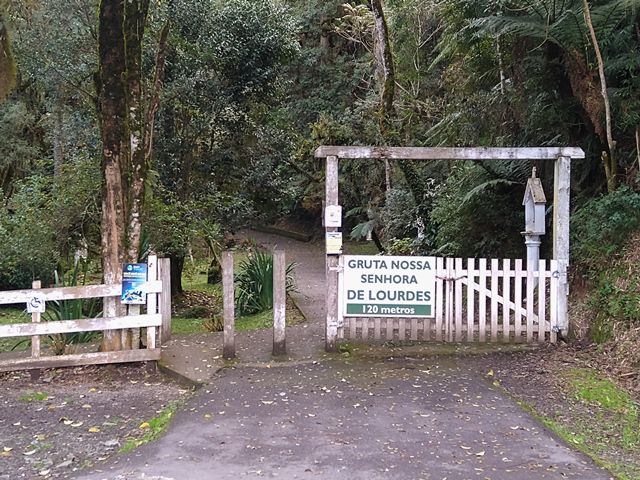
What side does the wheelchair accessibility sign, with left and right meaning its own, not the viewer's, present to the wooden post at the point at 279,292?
left

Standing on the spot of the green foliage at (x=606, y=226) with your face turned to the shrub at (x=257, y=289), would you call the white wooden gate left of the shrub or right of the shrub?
left

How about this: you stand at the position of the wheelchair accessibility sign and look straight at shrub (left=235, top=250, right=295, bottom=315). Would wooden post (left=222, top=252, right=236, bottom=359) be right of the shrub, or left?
right

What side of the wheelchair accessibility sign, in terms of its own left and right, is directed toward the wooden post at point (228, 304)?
left

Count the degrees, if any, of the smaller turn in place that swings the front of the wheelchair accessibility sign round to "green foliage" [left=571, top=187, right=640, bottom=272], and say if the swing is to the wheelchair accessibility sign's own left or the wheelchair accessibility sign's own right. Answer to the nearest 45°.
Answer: approximately 90° to the wheelchair accessibility sign's own left

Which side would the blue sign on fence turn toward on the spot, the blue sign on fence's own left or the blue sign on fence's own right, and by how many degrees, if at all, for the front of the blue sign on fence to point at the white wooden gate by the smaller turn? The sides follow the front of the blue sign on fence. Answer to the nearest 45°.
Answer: approximately 90° to the blue sign on fence's own left

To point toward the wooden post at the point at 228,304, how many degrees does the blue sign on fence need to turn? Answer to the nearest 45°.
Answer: approximately 90° to its left

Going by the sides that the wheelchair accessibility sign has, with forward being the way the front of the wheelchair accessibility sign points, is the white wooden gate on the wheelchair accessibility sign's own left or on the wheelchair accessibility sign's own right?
on the wheelchair accessibility sign's own left

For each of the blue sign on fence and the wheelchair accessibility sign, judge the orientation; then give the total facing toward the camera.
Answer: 2
